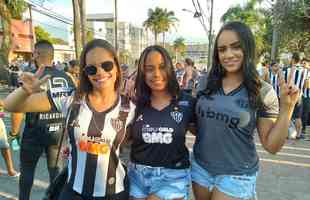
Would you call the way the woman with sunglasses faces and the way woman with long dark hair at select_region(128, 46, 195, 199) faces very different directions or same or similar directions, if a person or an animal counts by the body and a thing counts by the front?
same or similar directions

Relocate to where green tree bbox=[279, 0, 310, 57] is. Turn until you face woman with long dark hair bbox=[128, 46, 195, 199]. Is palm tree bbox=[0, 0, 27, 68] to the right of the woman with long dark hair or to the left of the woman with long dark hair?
right

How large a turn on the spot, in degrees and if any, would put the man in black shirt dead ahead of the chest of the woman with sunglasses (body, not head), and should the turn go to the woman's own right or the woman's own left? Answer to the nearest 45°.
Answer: approximately 180°

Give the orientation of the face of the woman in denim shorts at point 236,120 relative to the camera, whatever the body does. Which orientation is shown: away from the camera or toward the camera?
toward the camera

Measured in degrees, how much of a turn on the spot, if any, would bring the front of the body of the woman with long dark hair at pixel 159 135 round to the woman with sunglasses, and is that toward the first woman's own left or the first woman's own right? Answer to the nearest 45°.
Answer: approximately 90° to the first woman's own right

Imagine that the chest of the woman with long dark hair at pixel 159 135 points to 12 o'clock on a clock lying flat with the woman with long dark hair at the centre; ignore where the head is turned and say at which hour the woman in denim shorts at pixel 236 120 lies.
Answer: The woman in denim shorts is roughly at 9 o'clock from the woman with long dark hair.

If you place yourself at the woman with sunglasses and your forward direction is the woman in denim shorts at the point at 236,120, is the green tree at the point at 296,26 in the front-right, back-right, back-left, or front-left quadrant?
front-left

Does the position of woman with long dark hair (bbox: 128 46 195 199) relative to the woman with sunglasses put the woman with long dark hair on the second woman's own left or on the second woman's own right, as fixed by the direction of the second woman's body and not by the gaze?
on the second woman's own left

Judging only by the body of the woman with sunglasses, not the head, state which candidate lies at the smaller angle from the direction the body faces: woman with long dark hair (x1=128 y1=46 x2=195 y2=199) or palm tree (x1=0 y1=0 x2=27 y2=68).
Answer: the woman with long dark hair

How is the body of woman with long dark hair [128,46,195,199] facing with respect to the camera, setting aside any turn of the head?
toward the camera

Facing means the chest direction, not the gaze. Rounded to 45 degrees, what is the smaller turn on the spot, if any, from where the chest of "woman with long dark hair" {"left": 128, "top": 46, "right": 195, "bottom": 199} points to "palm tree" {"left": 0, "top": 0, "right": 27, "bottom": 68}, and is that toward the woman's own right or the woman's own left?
approximately 135° to the woman's own right

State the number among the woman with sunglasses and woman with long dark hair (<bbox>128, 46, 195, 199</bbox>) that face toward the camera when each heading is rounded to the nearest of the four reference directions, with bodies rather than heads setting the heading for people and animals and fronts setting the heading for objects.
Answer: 2

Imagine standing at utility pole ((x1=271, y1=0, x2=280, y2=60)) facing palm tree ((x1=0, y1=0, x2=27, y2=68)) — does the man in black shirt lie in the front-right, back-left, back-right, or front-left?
front-left

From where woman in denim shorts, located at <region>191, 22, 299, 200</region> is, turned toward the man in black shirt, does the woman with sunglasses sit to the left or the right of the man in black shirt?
left
